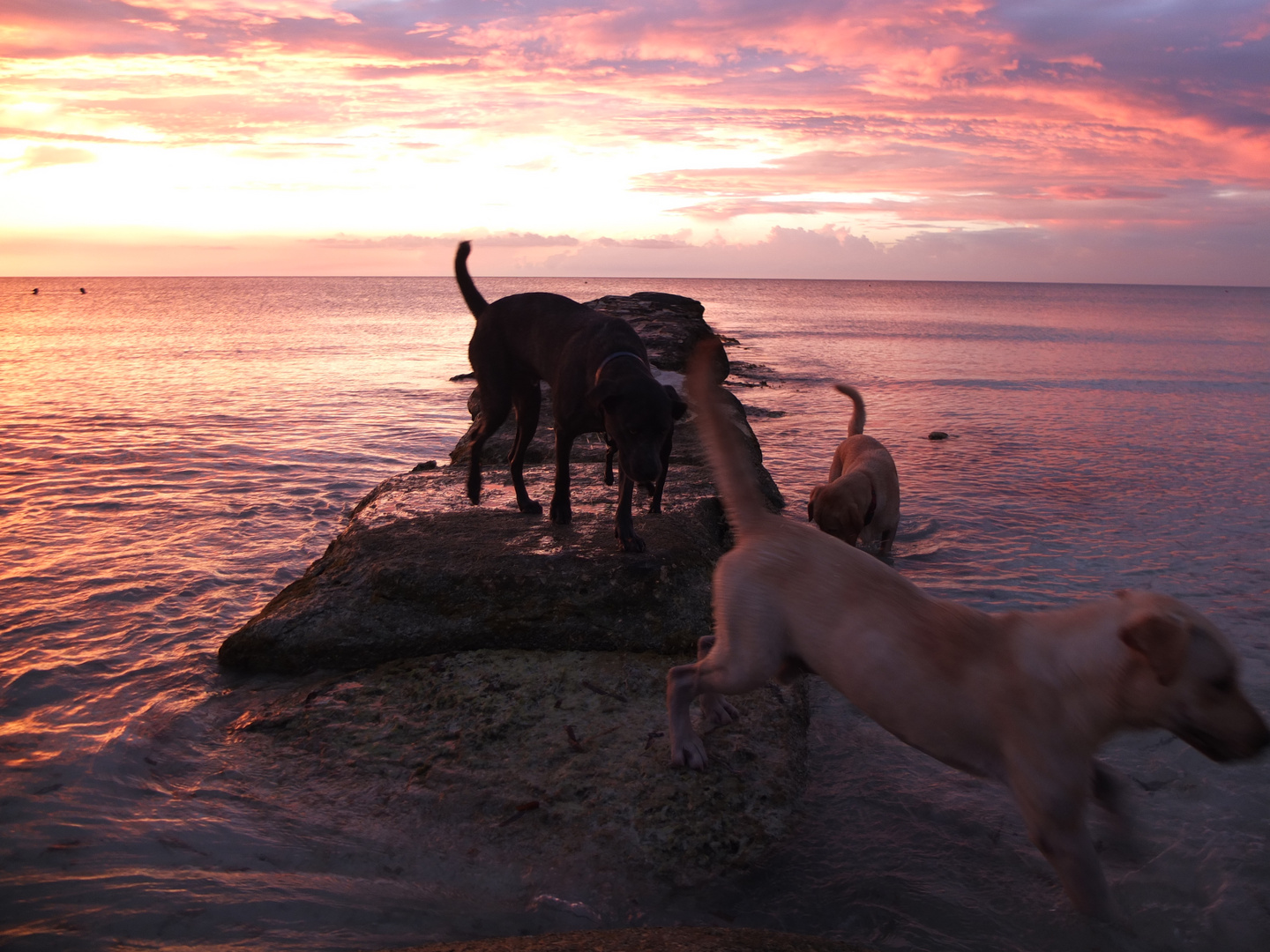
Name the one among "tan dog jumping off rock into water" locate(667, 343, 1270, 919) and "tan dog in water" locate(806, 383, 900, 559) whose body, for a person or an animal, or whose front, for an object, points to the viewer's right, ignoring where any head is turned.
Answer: "tan dog jumping off rock into water" locate(667, 343, 1270, 919)

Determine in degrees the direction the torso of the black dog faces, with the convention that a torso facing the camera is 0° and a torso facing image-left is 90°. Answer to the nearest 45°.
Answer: approximately 315°

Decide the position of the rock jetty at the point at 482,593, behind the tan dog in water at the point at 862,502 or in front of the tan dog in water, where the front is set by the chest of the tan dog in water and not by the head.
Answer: in front

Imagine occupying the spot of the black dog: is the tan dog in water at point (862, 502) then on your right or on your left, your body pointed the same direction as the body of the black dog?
on your left

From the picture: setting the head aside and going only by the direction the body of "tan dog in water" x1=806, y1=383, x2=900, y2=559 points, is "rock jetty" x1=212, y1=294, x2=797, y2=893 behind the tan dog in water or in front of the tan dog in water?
in front

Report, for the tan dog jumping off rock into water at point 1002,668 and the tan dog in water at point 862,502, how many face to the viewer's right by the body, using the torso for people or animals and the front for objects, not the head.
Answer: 1

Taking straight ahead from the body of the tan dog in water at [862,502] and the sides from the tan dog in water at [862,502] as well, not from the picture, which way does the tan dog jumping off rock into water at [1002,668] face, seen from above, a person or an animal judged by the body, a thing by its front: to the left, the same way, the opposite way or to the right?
to the left

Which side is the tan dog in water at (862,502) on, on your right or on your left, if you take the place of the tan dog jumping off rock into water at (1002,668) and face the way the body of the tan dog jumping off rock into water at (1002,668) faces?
on your left

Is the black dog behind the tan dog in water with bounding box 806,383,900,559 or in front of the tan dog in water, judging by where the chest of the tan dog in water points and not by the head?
in front

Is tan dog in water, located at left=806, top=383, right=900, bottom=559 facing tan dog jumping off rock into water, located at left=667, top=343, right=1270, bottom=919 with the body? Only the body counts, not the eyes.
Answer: yes

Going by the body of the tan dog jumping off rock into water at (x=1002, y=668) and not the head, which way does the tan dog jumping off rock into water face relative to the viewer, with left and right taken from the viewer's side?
facing to the right of the viewer
